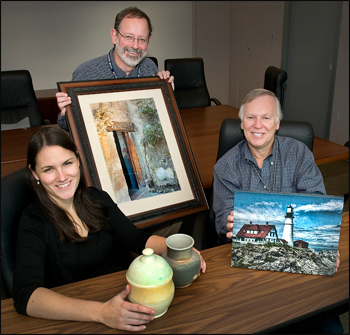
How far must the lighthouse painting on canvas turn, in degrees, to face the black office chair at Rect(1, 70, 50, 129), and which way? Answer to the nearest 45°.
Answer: approximately 135° to its right

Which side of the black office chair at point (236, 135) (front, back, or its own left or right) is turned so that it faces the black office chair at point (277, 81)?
back

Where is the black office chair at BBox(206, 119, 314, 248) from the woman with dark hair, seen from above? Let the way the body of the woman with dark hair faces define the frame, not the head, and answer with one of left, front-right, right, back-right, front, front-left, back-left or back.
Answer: left

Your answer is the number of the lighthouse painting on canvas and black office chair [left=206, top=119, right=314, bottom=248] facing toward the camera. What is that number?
2

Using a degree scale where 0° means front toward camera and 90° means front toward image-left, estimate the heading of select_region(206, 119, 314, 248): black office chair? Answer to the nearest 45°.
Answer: approximately 0°

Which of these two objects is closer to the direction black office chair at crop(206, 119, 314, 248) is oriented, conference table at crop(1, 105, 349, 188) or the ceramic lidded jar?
the ceramic lidded jar

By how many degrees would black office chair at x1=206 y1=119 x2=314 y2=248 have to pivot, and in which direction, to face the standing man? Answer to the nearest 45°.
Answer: approximately 135° to its right

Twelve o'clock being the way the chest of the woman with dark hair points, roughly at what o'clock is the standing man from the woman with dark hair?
The standing man is roughly at 8 o'clock from the woman with dark hair.

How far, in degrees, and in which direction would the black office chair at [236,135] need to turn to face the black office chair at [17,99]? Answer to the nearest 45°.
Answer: approximately 135° to its right

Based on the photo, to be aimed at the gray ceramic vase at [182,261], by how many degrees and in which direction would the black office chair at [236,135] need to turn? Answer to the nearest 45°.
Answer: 0° — it already faces it

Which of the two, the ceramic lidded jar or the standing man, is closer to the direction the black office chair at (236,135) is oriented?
the ceramic lidded jar
